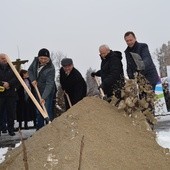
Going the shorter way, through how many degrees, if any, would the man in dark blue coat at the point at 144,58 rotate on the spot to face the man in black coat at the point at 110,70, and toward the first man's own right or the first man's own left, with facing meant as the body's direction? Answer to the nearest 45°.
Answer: approximately 45° to the first man's own right

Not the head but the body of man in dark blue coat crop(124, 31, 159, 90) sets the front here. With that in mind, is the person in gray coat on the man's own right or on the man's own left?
on the man's own right
